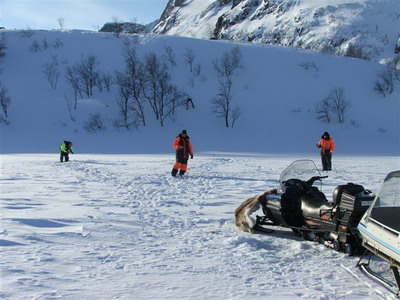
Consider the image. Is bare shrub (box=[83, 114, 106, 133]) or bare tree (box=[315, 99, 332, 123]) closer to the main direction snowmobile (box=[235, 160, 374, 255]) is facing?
the bare shrub

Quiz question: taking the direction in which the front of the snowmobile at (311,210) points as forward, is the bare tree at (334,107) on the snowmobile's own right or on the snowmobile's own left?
on the snowmobile's own right

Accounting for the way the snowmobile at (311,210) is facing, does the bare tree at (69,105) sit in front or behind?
in front

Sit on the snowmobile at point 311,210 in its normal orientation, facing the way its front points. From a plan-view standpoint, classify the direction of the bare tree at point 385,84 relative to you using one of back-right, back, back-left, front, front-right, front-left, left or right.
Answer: front-right

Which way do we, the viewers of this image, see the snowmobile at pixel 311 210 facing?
facing away from the viewer and to the left of the viewer

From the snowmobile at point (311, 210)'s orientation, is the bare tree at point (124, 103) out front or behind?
out front

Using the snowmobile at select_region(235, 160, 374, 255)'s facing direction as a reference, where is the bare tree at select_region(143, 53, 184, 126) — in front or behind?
in front
